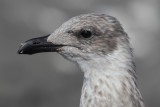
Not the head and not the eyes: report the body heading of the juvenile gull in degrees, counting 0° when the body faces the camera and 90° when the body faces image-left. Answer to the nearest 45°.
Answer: approximately 90°
